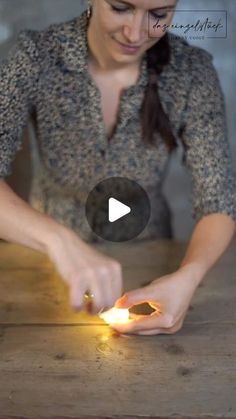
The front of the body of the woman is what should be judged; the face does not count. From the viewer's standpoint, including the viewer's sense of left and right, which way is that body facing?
facing the viewer
